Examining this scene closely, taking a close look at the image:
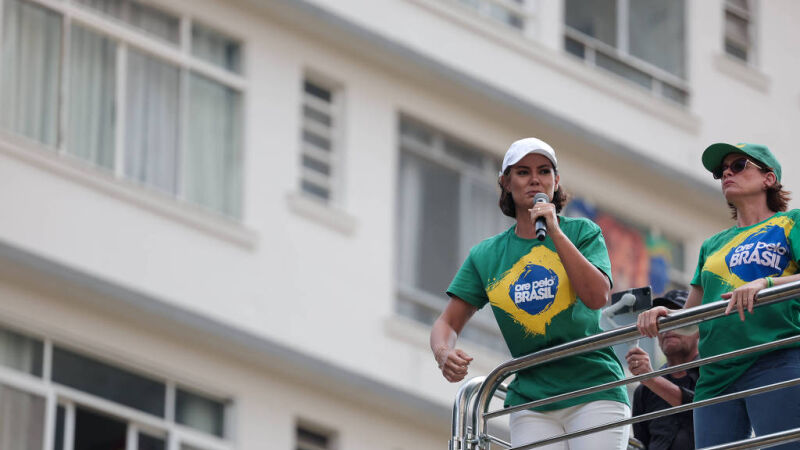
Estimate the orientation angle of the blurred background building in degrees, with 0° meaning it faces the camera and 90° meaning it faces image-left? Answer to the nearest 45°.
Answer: approximately 315°

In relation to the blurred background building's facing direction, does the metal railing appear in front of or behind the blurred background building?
in front

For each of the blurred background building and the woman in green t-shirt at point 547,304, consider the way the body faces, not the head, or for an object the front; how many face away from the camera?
0

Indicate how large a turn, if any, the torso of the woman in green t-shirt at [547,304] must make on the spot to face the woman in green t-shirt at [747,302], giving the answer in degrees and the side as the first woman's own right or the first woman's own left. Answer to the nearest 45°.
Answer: approximately 90° to the first woman's own left

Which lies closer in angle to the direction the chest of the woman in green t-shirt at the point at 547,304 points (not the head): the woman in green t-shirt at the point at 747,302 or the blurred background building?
the woman in green t-shirt
